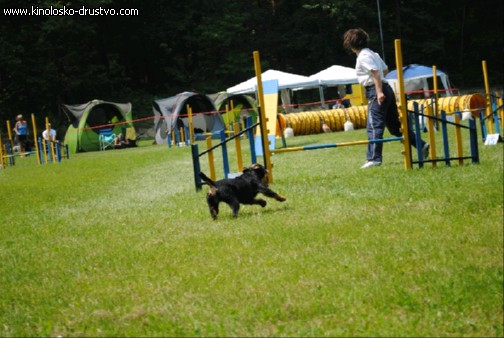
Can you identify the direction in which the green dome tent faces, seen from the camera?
facing the viewer and to the right of the viewer

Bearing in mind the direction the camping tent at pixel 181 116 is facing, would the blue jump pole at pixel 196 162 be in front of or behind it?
in front

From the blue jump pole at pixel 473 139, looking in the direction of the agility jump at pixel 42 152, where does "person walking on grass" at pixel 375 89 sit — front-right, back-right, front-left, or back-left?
front-left

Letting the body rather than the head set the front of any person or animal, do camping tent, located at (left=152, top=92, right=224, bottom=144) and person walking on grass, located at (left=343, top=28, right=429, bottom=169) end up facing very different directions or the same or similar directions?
very different directions

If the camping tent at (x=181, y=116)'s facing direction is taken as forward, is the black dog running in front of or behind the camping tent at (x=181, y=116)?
in front

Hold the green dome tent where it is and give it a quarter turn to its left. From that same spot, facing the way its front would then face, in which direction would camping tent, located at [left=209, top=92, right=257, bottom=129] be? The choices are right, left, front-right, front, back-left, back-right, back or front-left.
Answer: front-right
